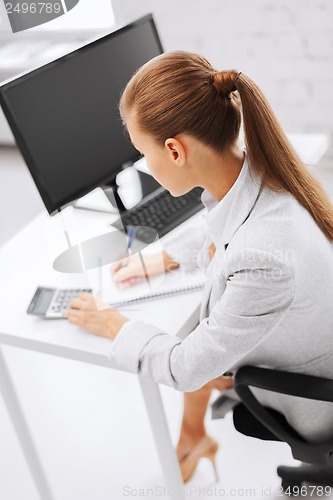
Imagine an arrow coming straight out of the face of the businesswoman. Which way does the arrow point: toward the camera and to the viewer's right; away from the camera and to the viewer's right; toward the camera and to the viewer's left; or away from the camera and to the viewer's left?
away from the camera and to the viewer's left

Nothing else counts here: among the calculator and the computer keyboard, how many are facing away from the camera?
0

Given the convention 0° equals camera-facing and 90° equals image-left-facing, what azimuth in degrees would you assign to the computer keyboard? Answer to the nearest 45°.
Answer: approximately 315°

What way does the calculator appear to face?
to the viewer's right
